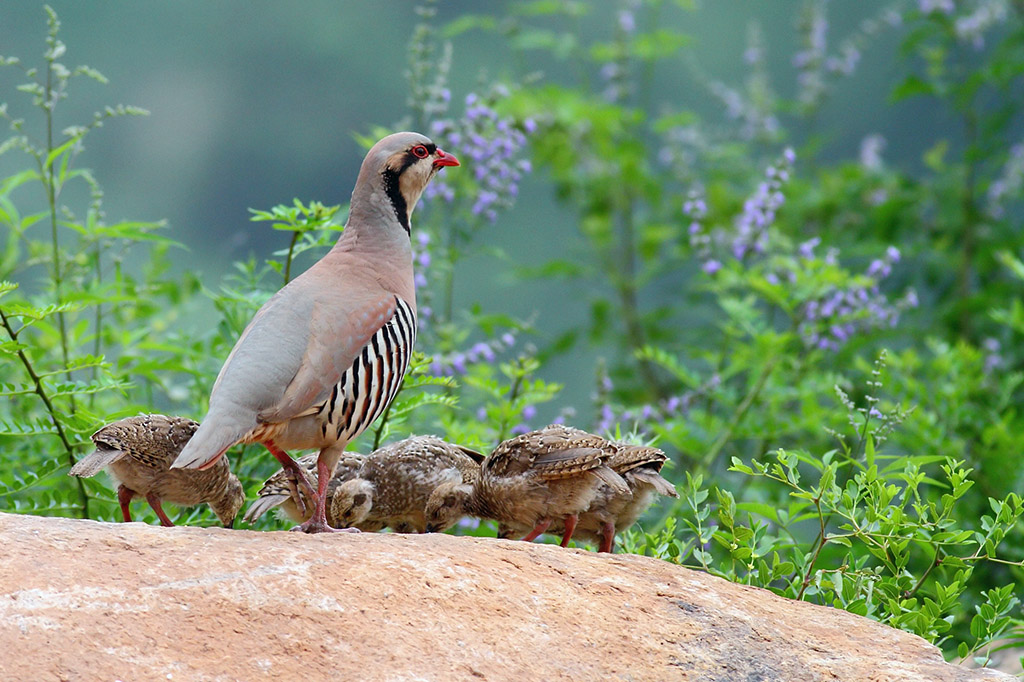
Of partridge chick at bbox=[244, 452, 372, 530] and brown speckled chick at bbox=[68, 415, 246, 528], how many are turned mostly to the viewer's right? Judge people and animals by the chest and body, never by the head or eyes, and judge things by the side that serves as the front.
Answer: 2

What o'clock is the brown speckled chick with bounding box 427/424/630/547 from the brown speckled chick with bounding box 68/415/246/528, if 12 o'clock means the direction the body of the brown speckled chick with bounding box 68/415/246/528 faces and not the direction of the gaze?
the brown speckled chick with bounding box 427/424/630/547 is roughly at 12 o'clock from the brown speckled chick with bounding box 68/415/246/528.

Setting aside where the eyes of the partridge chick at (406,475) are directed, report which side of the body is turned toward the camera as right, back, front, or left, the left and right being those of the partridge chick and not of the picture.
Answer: left

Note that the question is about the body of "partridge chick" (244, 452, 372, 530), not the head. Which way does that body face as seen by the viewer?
to the viewer's right

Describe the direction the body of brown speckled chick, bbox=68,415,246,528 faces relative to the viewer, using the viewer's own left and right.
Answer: facing to the right of the viewer

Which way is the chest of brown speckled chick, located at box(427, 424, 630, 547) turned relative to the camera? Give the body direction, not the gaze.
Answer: to the viewer's left

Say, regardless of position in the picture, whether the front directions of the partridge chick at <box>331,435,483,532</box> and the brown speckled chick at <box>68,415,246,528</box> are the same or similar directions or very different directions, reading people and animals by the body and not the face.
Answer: very different directions

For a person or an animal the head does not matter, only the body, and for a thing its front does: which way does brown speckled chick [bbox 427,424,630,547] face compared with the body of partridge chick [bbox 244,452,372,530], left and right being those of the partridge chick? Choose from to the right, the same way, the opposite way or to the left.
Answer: the opposite way

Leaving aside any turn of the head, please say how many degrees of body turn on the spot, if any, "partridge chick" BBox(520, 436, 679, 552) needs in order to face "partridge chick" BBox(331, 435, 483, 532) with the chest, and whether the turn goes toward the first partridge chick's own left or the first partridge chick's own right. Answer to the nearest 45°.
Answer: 0° — it already faces it

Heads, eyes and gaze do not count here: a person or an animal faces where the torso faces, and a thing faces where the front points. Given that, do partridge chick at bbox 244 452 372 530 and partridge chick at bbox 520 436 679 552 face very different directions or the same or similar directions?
very different directions

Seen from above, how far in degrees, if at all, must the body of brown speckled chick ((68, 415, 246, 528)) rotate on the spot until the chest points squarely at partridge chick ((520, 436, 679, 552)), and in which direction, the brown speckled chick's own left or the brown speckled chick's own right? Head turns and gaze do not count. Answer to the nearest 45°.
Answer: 0° — it already faces it

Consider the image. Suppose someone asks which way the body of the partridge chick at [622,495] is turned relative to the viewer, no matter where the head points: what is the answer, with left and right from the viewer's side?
facing to the left of the viewer
